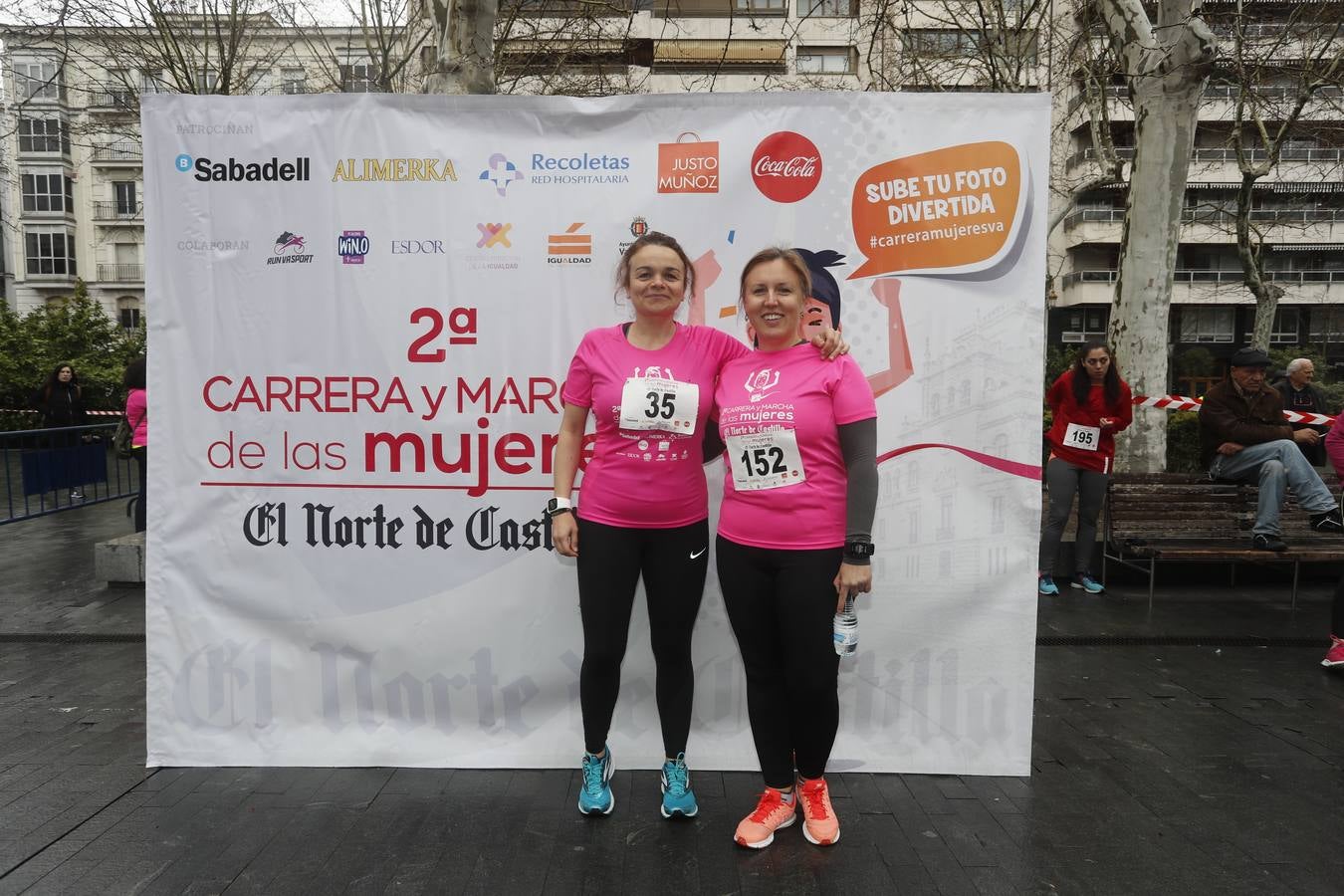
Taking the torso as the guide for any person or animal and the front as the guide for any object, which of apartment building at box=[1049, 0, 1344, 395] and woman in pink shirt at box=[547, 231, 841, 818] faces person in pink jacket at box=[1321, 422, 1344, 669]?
the apartment building

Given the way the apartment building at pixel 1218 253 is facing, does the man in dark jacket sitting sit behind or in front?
in front

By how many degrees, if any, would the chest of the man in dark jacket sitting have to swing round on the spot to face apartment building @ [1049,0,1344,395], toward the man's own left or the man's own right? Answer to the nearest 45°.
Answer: approximately 135° to the man's own left

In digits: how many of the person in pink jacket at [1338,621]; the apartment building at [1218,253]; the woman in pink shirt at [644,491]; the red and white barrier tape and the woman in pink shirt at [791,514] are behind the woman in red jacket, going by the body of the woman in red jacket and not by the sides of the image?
2

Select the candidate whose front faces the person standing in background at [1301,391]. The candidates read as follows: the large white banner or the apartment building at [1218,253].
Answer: the apartment building

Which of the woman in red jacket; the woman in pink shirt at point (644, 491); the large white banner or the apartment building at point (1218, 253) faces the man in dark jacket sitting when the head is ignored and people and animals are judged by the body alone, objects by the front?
the apartment building

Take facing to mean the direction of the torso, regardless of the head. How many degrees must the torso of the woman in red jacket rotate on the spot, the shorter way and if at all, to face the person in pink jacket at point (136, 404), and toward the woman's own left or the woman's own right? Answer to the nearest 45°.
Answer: approximately 90° to the woman's own right

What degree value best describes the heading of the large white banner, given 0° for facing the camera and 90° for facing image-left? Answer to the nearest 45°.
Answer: approximately 0°

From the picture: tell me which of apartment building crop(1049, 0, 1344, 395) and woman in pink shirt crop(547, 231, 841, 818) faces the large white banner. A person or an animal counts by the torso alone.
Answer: the apartment building

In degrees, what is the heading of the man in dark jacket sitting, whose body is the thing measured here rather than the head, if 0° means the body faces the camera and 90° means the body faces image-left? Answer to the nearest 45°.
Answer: approximately 315°
